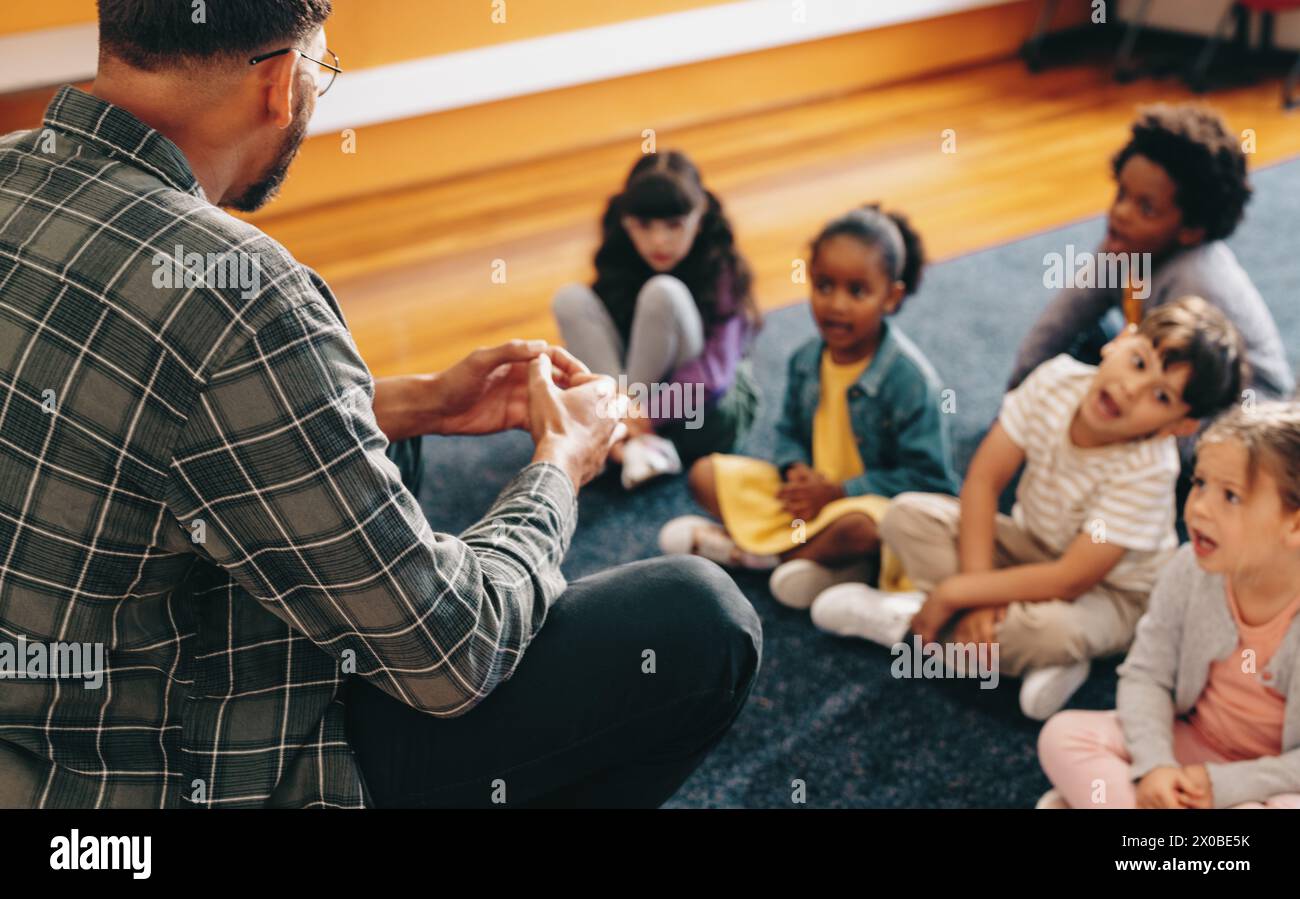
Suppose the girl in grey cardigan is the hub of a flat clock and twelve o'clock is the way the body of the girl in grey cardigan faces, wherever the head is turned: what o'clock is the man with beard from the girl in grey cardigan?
The man with beard is roughly at 12 o'clock from the girl in grey cardigan.

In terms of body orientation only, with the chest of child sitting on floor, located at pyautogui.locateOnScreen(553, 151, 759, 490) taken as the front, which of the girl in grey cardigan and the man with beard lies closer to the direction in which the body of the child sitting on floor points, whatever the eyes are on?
the man with beard

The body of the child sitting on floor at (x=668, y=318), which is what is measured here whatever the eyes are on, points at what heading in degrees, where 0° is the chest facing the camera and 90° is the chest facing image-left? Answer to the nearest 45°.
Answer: approximately 45°

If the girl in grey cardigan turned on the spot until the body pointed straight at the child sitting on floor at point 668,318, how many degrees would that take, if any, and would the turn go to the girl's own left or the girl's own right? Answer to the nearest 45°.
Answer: approximately 90° to the girl's own right

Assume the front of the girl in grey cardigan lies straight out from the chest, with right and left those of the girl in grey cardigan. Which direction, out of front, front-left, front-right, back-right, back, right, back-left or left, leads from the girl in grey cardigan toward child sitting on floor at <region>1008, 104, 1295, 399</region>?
back-right

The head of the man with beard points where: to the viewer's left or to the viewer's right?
to the viewer's right

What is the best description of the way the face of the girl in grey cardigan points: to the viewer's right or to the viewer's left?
to the viewer's left

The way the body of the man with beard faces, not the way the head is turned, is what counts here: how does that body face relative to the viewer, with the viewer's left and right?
facing away from the viewer and to the right of the viewer
